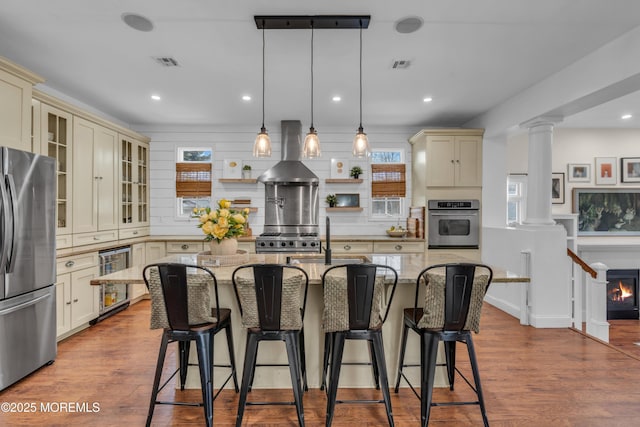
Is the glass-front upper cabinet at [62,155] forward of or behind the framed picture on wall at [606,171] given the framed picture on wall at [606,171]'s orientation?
forward

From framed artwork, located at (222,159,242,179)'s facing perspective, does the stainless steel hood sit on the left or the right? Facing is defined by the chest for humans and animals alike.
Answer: on its left

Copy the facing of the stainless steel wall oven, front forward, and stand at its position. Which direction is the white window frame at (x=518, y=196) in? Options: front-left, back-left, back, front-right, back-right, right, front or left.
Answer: back-left

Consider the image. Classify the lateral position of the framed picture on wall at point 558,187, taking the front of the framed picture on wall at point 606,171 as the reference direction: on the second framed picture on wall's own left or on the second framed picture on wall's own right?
on the second framed picture on wall's own right

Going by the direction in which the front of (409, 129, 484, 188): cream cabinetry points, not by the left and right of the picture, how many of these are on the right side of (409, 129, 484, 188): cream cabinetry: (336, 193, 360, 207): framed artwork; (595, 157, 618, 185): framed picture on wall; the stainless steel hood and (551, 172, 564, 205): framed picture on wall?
2

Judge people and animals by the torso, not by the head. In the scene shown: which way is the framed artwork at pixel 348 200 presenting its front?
toward the camera

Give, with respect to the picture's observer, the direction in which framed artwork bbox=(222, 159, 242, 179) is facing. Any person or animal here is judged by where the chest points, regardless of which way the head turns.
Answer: facing the viewer

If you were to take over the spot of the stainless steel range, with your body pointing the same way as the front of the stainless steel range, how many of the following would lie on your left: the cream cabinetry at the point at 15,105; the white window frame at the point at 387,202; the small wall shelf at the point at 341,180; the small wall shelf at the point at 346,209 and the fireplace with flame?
4

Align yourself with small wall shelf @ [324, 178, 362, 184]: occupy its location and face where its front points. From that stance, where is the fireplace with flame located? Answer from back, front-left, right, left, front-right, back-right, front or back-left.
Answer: left

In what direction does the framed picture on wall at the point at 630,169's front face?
toward the camera

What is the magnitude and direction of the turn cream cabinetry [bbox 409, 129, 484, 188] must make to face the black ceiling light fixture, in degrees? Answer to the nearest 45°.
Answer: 0° — it already faces it

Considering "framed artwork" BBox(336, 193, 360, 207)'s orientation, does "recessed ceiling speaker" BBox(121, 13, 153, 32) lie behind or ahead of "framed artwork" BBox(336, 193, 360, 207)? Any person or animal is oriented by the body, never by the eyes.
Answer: ahead

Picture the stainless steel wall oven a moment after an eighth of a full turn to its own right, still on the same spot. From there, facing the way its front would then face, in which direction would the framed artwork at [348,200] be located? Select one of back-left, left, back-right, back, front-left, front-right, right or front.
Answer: front-right

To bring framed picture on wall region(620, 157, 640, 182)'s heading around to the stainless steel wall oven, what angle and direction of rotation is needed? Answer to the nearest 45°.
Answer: approximately 45° to its right
